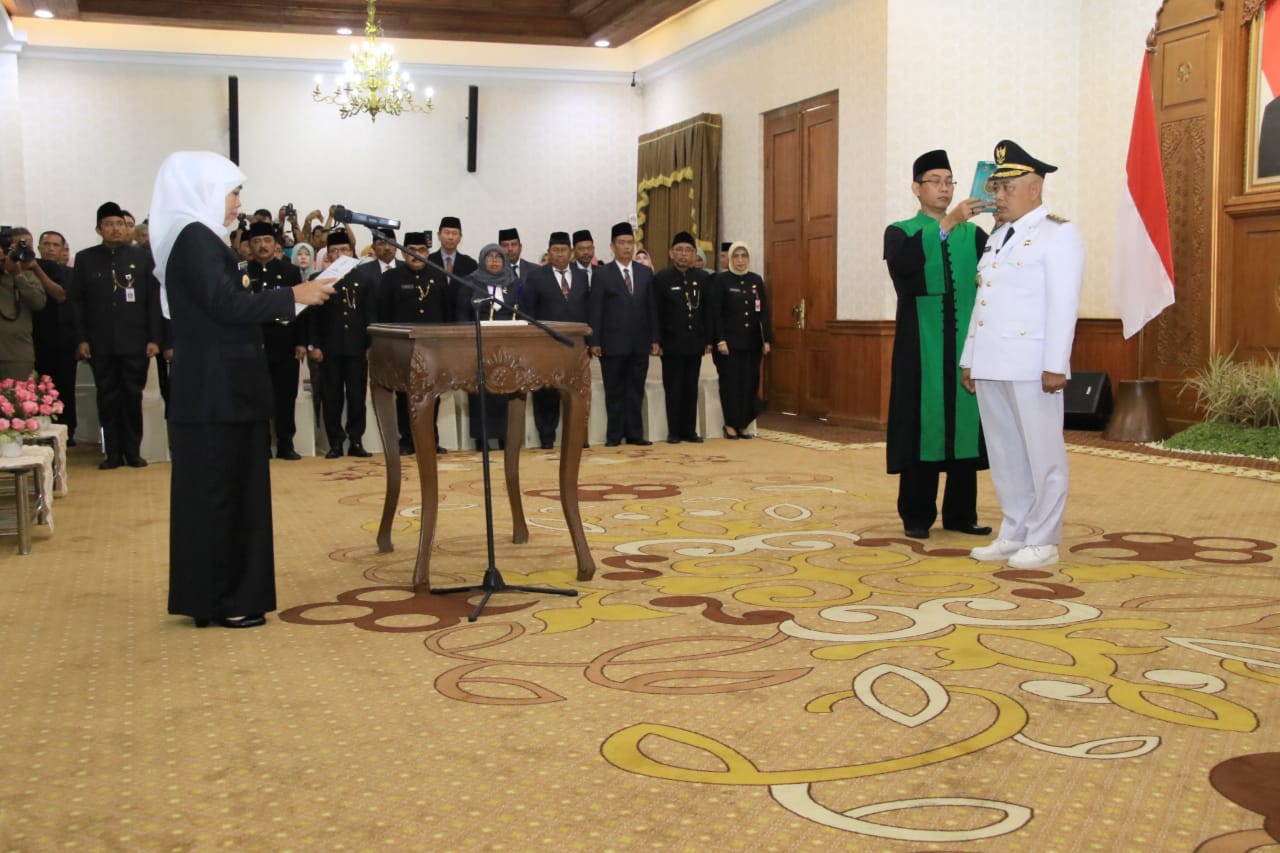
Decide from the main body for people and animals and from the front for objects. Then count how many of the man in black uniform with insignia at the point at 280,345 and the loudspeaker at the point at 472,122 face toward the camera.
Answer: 2

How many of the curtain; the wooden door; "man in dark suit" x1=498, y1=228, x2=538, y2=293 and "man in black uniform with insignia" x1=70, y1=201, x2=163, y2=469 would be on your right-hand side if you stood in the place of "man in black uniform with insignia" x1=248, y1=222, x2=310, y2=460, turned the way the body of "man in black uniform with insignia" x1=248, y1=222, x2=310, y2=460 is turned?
1

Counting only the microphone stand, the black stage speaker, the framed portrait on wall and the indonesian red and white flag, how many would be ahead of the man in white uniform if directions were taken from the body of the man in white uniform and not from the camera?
1

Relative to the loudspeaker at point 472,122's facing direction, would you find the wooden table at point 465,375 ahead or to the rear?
ahead

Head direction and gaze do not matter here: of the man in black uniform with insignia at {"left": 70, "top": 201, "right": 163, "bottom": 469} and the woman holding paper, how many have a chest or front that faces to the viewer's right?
1

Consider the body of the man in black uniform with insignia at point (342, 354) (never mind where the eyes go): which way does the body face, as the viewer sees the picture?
toward the camera

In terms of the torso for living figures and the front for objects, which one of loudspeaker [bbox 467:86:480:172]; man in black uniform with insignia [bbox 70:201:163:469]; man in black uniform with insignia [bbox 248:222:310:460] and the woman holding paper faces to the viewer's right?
the woman holding paper

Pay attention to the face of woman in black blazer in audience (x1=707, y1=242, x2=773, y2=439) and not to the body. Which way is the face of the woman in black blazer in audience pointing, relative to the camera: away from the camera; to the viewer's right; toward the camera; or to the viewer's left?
toward the camera

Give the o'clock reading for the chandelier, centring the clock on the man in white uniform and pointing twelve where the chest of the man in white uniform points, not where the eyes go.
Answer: The chandelier is roughly at 3 o'clock from the man in white uniform.

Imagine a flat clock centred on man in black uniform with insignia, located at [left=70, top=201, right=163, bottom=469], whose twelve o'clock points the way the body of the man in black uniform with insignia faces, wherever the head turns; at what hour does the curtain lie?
The curtain is roughly at 8 o'clock from the man in black uniform with insignia.

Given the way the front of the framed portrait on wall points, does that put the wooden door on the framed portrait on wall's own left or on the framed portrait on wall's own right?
on the framed portrait on wall's own right

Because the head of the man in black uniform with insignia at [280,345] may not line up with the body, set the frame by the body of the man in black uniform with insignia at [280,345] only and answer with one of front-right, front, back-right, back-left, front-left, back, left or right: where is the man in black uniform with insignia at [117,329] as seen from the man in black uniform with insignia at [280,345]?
right

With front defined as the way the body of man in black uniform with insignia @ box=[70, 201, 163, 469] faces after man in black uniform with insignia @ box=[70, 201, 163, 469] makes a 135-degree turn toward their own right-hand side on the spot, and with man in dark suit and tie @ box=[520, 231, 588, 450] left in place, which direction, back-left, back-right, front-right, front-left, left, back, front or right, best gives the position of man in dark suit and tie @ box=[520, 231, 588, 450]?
back-right

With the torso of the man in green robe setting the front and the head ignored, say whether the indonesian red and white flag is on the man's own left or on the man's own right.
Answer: on the man's own left

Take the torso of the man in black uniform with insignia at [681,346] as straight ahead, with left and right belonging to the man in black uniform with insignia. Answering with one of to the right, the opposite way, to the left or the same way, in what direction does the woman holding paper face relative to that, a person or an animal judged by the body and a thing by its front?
to the left

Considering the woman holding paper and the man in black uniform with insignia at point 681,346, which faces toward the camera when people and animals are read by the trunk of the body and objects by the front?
the man in black uniform with insignia

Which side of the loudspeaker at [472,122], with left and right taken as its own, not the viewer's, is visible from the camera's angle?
front

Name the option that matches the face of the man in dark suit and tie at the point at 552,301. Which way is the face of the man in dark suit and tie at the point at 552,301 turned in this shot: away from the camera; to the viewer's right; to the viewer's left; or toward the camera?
toward the camera

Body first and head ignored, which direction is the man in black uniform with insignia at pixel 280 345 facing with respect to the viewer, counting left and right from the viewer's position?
facing the viewer
